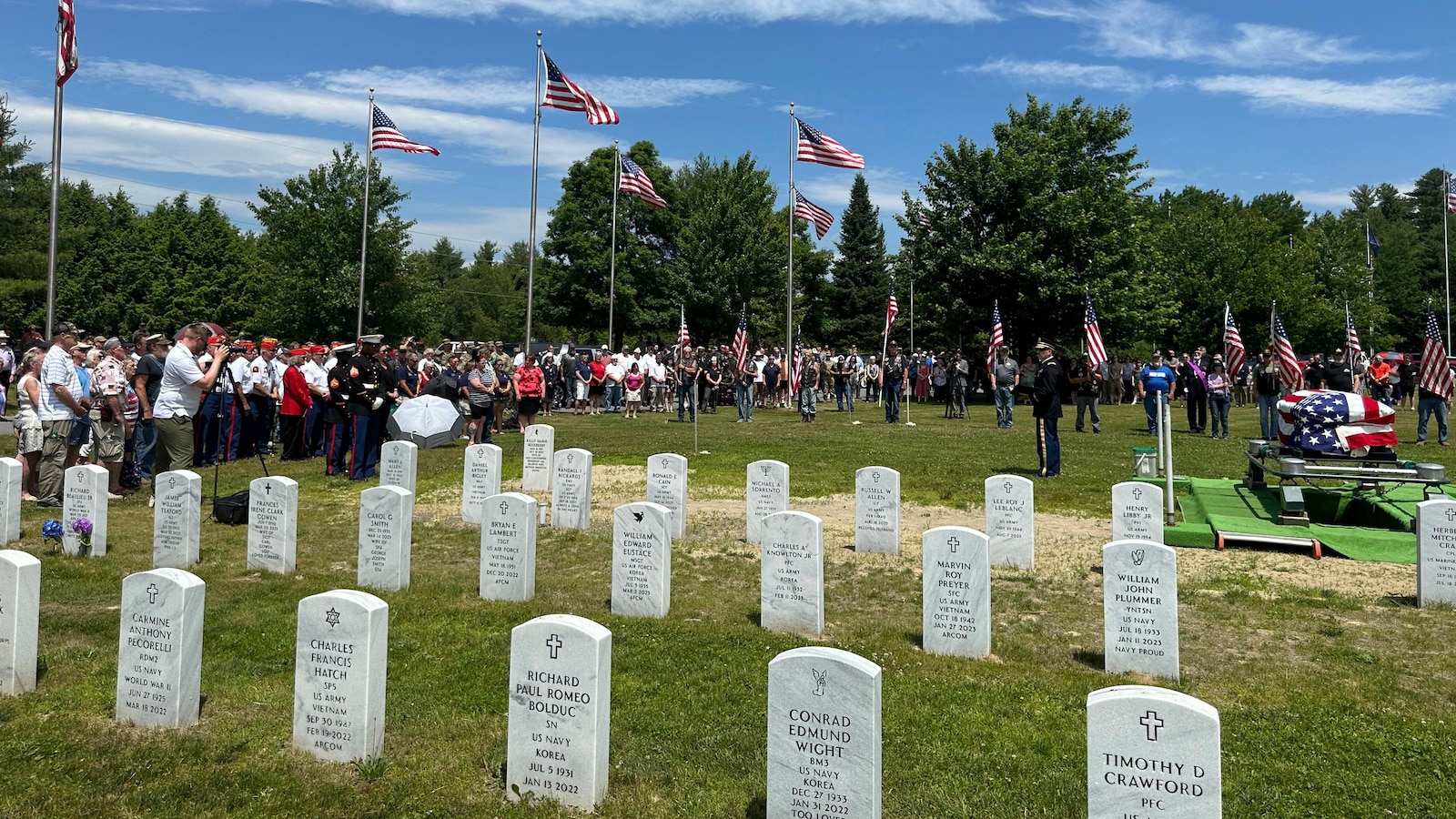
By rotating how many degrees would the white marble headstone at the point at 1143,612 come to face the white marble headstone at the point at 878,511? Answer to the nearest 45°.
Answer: approximately 135° to its right

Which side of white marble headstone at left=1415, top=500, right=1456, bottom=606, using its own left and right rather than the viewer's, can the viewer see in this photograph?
front

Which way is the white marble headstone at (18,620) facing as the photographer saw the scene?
facing the viewer and to the left of the viewer

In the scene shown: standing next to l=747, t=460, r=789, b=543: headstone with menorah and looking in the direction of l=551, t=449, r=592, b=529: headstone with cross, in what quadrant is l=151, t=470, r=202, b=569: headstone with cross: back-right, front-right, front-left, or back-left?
front-left

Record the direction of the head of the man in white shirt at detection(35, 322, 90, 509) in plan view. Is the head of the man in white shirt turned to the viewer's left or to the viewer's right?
to the viewer's right

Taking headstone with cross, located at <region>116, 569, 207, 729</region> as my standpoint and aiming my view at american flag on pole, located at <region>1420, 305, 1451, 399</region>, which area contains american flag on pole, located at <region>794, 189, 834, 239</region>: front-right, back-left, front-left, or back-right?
front-left

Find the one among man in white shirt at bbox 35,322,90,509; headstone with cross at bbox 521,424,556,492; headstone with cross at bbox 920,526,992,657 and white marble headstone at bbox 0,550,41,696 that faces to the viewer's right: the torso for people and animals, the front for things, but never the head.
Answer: the man in white shirt

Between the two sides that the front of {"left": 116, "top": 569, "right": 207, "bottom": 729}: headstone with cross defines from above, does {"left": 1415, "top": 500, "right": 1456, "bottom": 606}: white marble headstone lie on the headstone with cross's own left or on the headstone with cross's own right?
on the headstone with cross's own left

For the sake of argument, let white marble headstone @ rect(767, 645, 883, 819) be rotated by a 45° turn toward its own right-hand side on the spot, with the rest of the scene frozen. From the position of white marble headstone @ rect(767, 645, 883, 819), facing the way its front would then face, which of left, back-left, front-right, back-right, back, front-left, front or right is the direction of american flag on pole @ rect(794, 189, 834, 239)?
back-right

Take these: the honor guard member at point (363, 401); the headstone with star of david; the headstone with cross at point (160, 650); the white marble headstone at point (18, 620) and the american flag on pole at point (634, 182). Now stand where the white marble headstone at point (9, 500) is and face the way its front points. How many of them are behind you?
2

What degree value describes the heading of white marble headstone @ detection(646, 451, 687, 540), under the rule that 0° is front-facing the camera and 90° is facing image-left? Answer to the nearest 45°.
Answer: approximately 45°

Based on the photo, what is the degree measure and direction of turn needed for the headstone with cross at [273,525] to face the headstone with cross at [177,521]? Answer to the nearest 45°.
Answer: approximately 45° to its right

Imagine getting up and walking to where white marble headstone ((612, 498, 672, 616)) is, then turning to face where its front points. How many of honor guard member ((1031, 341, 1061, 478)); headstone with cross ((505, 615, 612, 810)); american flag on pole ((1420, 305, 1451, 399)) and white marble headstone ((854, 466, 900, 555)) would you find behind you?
3

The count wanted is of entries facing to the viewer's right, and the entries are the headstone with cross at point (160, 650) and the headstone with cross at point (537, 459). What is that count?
0

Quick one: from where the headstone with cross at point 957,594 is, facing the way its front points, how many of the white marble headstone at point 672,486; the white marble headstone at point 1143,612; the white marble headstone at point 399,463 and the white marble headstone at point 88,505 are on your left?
1

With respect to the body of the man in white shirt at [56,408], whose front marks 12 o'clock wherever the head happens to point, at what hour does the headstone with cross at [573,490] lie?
The headstone with cross is roughly at 1 o'clock from the man in white shirt.

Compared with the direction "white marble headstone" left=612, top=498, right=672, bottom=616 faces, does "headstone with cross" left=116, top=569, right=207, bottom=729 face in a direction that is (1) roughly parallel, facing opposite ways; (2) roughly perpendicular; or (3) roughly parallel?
roughly parallel

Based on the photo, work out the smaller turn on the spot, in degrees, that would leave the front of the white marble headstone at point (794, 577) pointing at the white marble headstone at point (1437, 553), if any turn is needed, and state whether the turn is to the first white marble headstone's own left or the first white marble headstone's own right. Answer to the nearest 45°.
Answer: approximately 135° to the first white marble headstone's own left

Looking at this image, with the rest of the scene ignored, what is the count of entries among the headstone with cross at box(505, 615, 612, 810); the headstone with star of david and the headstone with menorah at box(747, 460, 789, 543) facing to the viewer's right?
0

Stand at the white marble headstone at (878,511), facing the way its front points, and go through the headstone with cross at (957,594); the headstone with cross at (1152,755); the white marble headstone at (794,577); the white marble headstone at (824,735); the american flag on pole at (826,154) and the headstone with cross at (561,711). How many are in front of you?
5

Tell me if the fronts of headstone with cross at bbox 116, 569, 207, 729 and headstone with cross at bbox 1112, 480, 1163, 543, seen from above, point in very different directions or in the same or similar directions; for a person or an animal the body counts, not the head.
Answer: same or similar directions

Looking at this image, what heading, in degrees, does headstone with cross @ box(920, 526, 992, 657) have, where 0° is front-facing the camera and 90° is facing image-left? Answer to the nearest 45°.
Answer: approximately 0°
